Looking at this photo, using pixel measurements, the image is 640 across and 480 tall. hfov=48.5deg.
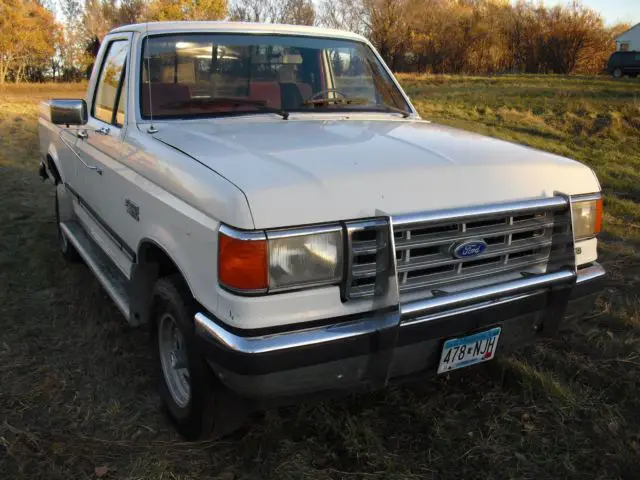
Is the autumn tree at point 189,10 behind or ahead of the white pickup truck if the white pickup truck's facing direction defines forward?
behind

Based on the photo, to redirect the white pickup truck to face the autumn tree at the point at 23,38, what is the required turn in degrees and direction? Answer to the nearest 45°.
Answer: approximately 180°

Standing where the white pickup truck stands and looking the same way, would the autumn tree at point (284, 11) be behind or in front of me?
behind

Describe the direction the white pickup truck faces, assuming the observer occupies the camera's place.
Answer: facing the viewer and to the right of the viewer
